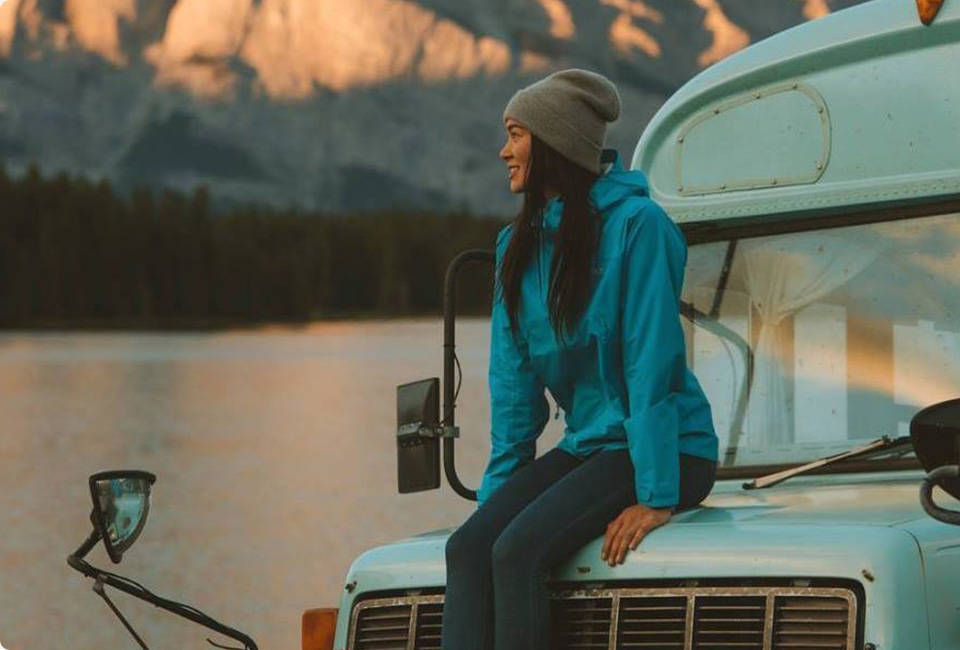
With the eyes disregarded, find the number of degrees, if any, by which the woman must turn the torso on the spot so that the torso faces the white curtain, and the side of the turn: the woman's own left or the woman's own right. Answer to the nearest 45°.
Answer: approximately 180°

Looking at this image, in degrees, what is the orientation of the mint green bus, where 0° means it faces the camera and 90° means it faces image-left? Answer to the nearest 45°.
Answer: approximately 45°

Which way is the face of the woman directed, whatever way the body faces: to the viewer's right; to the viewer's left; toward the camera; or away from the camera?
to the viewer's left

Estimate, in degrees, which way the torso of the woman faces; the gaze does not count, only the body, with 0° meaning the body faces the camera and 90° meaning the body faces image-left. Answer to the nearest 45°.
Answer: approximately 45°
